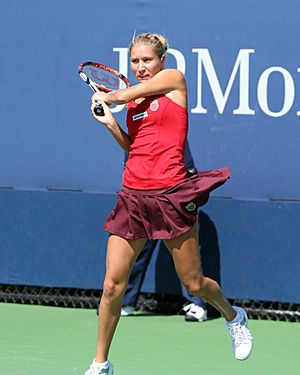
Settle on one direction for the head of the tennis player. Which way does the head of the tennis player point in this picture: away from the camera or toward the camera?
toward the camera

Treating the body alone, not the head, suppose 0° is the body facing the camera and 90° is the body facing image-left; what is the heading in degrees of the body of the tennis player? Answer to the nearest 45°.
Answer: approximately 45°
